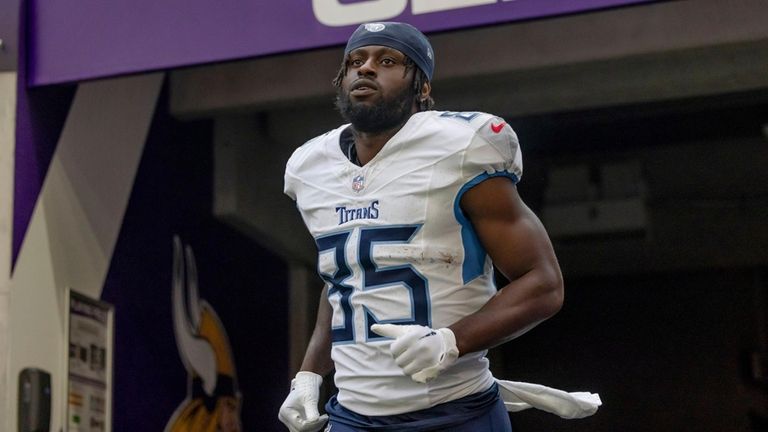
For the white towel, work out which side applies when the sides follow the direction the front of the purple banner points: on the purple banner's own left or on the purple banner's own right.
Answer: on the purple banner's own left

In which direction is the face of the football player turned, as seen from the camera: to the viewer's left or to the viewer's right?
to the viewer's left

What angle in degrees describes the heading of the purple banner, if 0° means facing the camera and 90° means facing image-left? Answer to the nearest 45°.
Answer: approximately 45°

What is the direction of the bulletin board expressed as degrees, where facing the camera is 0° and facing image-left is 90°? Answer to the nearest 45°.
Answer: approximately 315°

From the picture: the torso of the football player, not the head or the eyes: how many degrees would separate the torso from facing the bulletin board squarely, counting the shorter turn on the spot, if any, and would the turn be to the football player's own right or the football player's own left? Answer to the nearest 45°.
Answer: approximately 90° to the football player's own right
